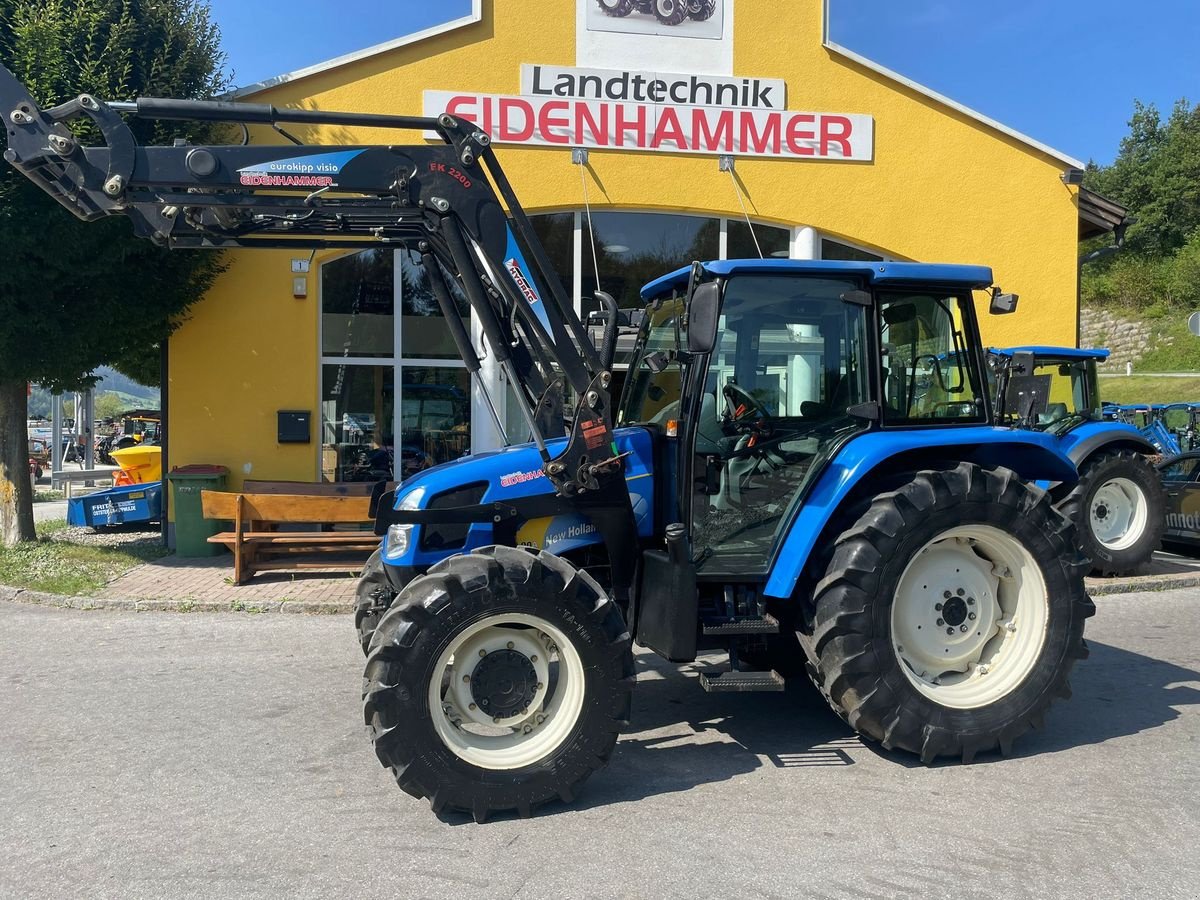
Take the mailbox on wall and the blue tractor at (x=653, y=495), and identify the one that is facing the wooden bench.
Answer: the mailbox on wall

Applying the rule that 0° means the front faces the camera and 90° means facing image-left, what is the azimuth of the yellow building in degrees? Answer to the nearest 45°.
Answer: approximately 0°

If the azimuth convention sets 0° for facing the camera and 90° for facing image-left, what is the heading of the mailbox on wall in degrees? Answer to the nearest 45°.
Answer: approximately 0°

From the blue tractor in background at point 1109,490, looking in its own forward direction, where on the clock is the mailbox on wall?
The mailbox on wall is roughly at 1 o'clock from the blue tractor in background.

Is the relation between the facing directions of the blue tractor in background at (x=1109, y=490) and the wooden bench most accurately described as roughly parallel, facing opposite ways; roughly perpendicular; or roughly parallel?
roughly perpendicular

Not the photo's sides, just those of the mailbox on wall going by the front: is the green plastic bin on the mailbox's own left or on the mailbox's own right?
on the mailbox's own right
